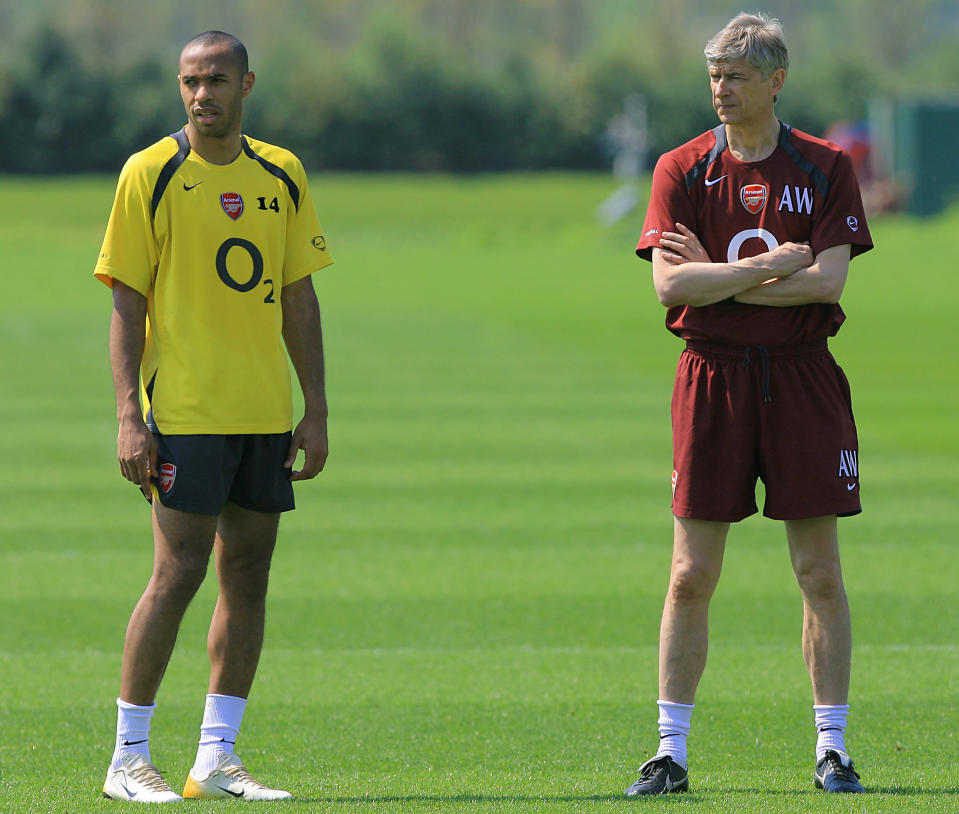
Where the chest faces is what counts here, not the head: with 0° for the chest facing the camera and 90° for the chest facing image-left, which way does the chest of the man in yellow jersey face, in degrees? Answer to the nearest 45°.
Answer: approximately 315°

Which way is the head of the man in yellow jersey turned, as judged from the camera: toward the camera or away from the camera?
toward the camera
